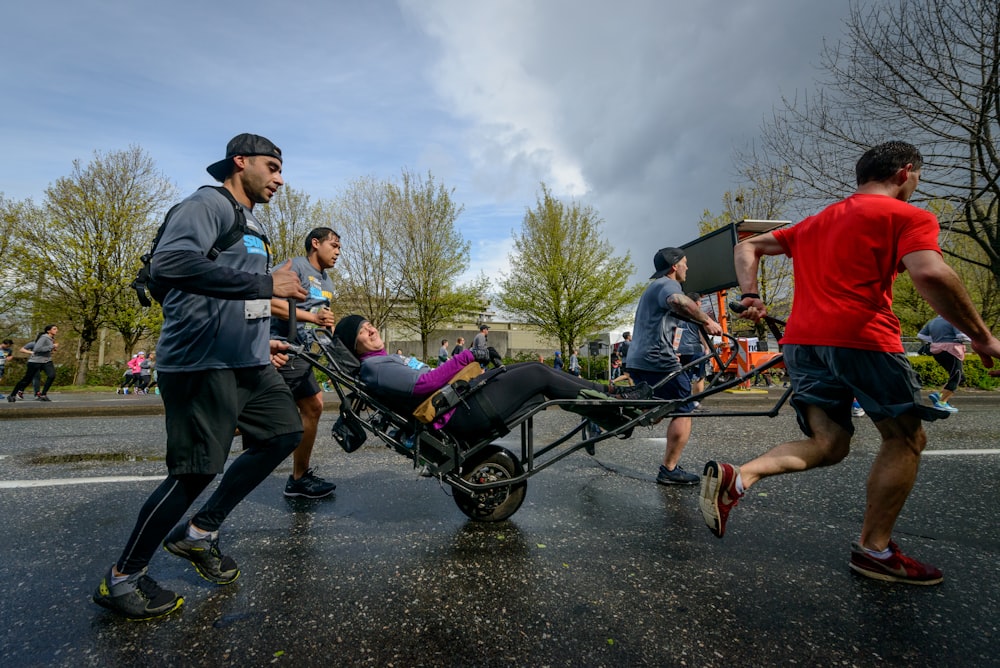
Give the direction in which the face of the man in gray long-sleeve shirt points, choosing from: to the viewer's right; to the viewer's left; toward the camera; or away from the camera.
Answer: to the viewer's right

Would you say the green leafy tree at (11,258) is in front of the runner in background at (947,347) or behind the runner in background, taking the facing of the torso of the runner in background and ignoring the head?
behind

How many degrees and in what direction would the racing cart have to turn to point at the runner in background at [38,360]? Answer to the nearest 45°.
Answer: approximately 135° to its left

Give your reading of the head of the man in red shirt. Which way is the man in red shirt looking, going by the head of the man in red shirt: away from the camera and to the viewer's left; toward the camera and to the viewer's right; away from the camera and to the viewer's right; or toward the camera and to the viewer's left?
away from the camera and to the viewer's right

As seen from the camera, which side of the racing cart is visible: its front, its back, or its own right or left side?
right

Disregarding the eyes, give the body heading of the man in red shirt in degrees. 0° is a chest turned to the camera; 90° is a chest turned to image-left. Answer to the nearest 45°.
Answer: approximately 225°
